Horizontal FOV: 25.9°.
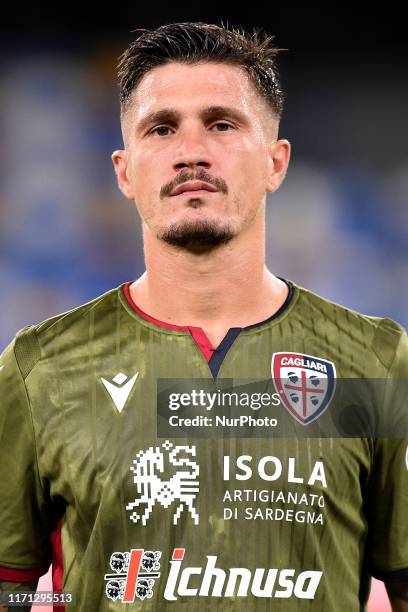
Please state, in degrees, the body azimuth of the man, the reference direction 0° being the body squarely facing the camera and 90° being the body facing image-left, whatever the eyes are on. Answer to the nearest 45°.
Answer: approximately 0°
